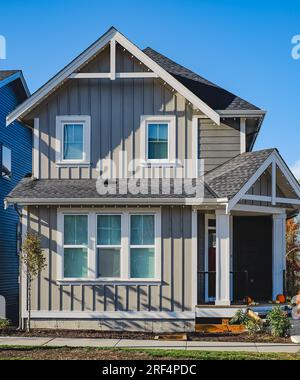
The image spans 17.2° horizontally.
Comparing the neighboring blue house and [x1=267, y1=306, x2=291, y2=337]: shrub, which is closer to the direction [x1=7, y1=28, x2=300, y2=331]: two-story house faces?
the shrub

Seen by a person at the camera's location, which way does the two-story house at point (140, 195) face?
facing the viewer

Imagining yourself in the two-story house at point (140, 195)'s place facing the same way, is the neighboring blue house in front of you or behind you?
behind

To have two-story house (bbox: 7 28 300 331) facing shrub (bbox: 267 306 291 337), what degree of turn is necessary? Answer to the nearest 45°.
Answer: approximately 45° to its left

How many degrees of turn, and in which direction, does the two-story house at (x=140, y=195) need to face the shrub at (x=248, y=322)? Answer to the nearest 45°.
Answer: approximately 45° to its left

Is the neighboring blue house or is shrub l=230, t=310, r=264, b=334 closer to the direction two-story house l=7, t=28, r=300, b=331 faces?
the shrub
